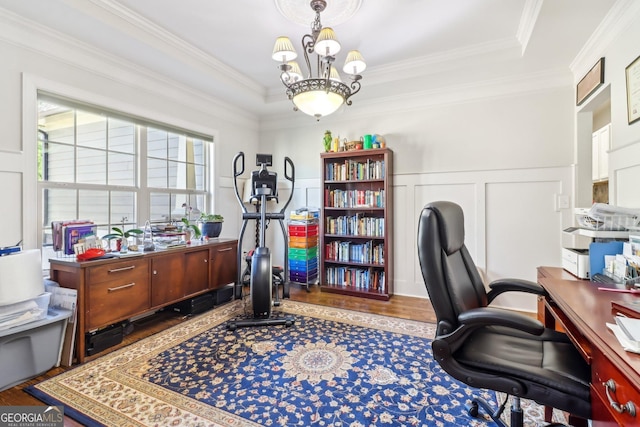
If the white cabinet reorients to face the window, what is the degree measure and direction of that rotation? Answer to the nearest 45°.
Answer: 0° — it already faces it

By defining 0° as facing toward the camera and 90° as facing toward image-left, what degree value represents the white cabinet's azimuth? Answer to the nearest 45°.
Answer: approximately 45°

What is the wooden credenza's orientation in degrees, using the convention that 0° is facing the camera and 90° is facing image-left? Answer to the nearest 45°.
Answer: approximately 315°

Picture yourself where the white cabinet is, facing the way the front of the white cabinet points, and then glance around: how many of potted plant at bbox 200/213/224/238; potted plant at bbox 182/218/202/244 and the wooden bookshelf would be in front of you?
3

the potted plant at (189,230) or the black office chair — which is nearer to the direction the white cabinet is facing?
the potted plant

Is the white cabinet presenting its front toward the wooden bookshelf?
yes

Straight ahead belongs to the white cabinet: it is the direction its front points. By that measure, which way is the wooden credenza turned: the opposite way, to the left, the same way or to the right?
the opposite way
